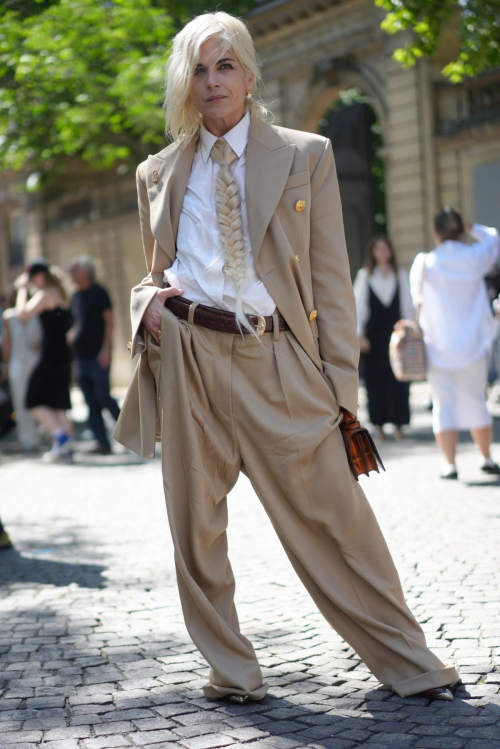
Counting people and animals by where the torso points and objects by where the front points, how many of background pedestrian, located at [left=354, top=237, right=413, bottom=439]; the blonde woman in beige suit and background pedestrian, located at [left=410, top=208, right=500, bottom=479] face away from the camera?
1

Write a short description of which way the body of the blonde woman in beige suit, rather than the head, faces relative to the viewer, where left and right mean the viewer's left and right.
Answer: facing the viewer

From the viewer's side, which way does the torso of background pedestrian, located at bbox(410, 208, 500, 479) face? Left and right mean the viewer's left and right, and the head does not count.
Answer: facing away from the viewer

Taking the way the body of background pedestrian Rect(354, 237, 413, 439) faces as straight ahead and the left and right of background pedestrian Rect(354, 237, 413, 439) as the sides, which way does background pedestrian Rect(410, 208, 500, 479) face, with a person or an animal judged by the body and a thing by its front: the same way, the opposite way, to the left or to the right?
the opposite way

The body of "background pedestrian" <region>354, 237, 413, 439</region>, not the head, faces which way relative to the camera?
toward the camera

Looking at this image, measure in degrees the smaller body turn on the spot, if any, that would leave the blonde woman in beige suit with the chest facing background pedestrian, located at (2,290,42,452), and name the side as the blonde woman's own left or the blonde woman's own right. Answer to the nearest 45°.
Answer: approximately 180°

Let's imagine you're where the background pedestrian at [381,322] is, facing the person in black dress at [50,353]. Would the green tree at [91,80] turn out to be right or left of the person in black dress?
right

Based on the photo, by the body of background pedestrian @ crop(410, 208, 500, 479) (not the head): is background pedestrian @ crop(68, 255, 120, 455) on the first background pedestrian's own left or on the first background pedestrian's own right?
on the first background pedestrian's own left

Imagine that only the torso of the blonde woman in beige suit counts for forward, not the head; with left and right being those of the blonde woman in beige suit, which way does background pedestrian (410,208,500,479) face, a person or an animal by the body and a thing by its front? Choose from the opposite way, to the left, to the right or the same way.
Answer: the opposite way

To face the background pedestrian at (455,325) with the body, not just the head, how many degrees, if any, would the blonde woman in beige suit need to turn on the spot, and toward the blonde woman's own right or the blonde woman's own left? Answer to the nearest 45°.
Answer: approximately 180°

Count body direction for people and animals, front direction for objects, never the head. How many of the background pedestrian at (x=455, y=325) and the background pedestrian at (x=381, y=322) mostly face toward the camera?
1

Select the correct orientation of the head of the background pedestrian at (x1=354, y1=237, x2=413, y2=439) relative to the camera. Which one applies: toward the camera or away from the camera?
toward the camera

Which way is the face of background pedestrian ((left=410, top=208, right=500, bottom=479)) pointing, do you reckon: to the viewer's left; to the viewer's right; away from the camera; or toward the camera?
away from the camera

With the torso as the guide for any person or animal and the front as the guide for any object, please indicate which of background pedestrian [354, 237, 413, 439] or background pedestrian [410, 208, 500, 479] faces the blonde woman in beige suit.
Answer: background pedestrian [354, 237, 413, 439]

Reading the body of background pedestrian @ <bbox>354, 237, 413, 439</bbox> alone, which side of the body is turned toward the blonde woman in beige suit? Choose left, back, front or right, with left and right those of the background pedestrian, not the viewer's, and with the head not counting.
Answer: front

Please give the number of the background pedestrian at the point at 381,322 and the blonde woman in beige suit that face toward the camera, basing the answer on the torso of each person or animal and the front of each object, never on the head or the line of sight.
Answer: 2

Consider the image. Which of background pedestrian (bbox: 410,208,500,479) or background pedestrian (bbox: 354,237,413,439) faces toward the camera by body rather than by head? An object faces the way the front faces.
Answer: background pedestrian (bbox: 354,237,413,439)

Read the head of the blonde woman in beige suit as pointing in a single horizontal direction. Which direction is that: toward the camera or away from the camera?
toward the camera

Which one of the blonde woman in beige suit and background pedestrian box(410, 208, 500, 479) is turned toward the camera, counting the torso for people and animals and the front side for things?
the blonde woman in beige suit

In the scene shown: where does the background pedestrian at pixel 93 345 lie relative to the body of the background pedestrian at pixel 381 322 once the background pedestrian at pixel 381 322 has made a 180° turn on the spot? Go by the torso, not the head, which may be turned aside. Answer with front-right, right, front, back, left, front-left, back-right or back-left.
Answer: left
